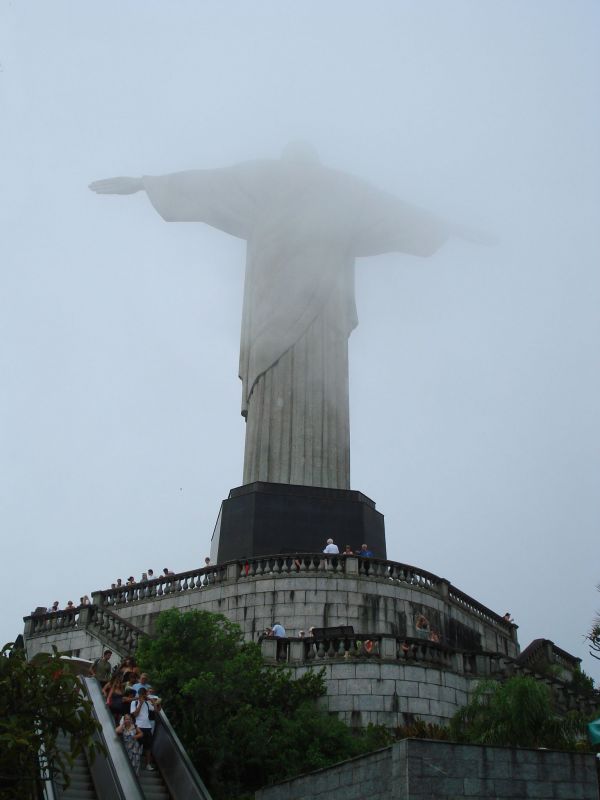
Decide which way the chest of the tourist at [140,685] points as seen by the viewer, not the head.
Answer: toward the camera

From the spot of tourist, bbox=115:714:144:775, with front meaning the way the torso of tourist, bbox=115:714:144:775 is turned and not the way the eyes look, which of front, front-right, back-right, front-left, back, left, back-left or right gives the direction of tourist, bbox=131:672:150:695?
back

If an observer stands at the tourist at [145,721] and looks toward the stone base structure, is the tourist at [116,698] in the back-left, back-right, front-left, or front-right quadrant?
front-left

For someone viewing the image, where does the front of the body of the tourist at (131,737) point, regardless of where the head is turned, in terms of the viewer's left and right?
facing the viewer

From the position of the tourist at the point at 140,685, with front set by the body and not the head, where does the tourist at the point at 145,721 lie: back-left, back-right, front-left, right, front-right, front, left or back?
front

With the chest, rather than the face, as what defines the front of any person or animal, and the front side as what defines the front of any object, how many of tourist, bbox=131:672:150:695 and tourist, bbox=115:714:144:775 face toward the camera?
2

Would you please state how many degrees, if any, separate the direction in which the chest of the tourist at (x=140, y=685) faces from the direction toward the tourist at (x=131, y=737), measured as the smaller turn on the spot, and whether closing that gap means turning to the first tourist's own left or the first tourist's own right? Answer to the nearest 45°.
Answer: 0° — they already face them

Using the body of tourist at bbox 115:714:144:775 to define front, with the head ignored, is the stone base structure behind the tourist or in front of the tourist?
behind

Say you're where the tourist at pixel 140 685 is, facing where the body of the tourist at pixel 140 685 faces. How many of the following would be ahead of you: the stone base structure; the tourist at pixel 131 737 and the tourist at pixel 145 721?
2
